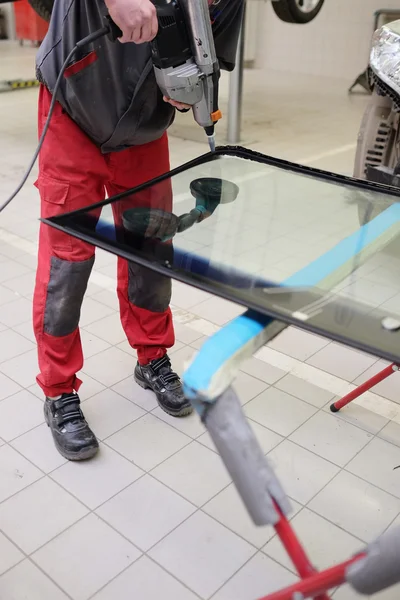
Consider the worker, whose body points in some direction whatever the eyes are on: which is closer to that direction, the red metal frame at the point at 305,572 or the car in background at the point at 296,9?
the red metal frame

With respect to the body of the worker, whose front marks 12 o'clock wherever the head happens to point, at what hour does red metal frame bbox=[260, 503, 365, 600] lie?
The red metal frame is roughly at 1 o'clock from the worker.

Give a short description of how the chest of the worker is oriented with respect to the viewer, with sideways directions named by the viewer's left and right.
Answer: facing the viewer and to the right of the viewer

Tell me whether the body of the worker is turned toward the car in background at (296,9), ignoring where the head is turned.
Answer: no
